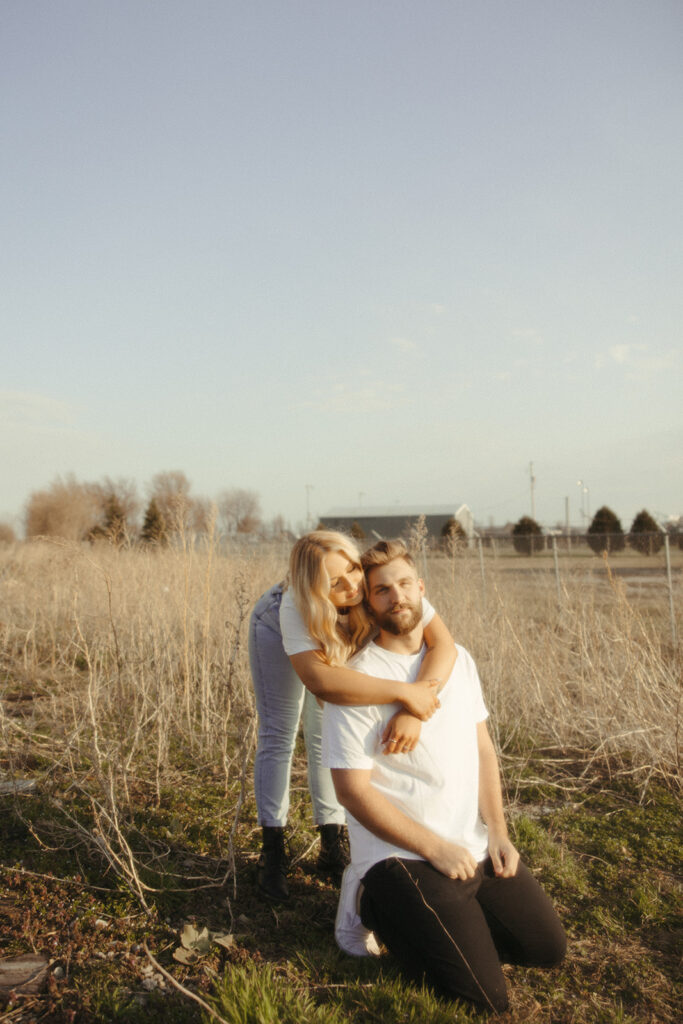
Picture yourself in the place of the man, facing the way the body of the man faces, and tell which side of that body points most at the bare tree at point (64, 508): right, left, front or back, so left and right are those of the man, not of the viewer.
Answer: back

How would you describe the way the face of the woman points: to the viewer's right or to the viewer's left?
to the viewer's right

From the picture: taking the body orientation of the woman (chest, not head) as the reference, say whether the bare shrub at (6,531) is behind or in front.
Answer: behind

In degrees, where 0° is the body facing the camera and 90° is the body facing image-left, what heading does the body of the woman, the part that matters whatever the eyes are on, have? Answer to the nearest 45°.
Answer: approximately 315°

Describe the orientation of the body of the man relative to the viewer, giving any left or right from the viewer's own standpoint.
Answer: facing the viewer and to the right of the viewer

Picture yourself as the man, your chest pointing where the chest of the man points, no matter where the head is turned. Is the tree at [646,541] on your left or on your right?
on your left

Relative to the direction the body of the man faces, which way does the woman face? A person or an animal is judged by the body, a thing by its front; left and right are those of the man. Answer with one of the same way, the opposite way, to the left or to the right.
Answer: the same way

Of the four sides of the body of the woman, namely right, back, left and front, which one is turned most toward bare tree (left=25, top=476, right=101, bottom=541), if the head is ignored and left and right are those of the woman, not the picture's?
back

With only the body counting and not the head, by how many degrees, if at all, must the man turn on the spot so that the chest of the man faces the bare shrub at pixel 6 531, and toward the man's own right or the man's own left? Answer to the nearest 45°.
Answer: approximately 180°
